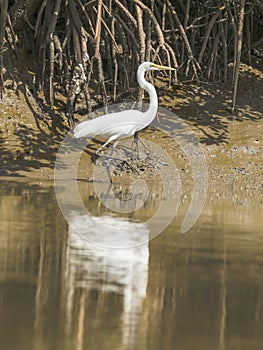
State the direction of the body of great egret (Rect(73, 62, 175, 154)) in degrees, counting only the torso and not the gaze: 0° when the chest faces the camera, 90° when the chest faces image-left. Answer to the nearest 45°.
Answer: approximately 270°
